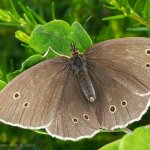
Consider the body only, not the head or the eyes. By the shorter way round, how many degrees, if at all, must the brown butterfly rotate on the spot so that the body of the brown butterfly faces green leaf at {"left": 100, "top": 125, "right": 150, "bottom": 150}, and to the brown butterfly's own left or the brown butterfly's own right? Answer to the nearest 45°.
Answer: approximately 180°

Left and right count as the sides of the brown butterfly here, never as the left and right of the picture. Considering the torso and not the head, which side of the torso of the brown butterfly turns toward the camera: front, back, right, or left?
back

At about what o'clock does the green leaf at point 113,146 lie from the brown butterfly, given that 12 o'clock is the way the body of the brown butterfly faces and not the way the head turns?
The green leaf is roughly at 6 o'clock from the brown butterfly.

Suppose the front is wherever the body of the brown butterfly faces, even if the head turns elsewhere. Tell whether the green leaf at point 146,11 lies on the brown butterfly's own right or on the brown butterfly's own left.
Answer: on the brown butterfly's own right

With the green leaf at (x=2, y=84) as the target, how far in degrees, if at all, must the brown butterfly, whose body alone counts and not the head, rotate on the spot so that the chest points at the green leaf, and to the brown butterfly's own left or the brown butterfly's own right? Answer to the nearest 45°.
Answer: approximately 90° to the brown butterfly's own left

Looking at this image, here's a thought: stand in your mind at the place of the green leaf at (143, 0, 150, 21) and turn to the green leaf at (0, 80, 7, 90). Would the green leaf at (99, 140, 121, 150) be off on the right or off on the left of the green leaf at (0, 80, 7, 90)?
left
